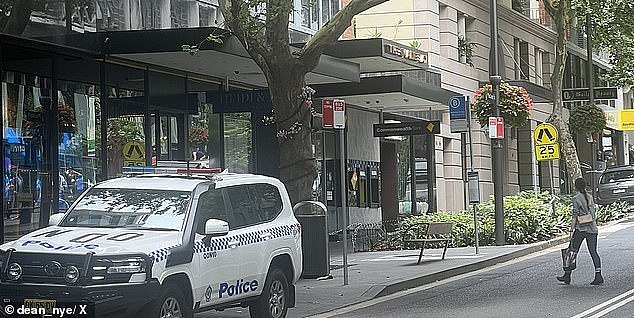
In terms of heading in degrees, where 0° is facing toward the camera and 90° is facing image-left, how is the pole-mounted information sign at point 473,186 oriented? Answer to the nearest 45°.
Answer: approximately 0°

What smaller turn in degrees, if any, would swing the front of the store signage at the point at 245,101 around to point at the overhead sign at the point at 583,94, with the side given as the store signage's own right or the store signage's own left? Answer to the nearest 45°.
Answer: approximately 135° to the store signage's own left

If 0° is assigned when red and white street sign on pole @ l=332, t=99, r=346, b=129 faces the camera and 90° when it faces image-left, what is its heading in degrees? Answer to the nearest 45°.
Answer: approximately 0°
